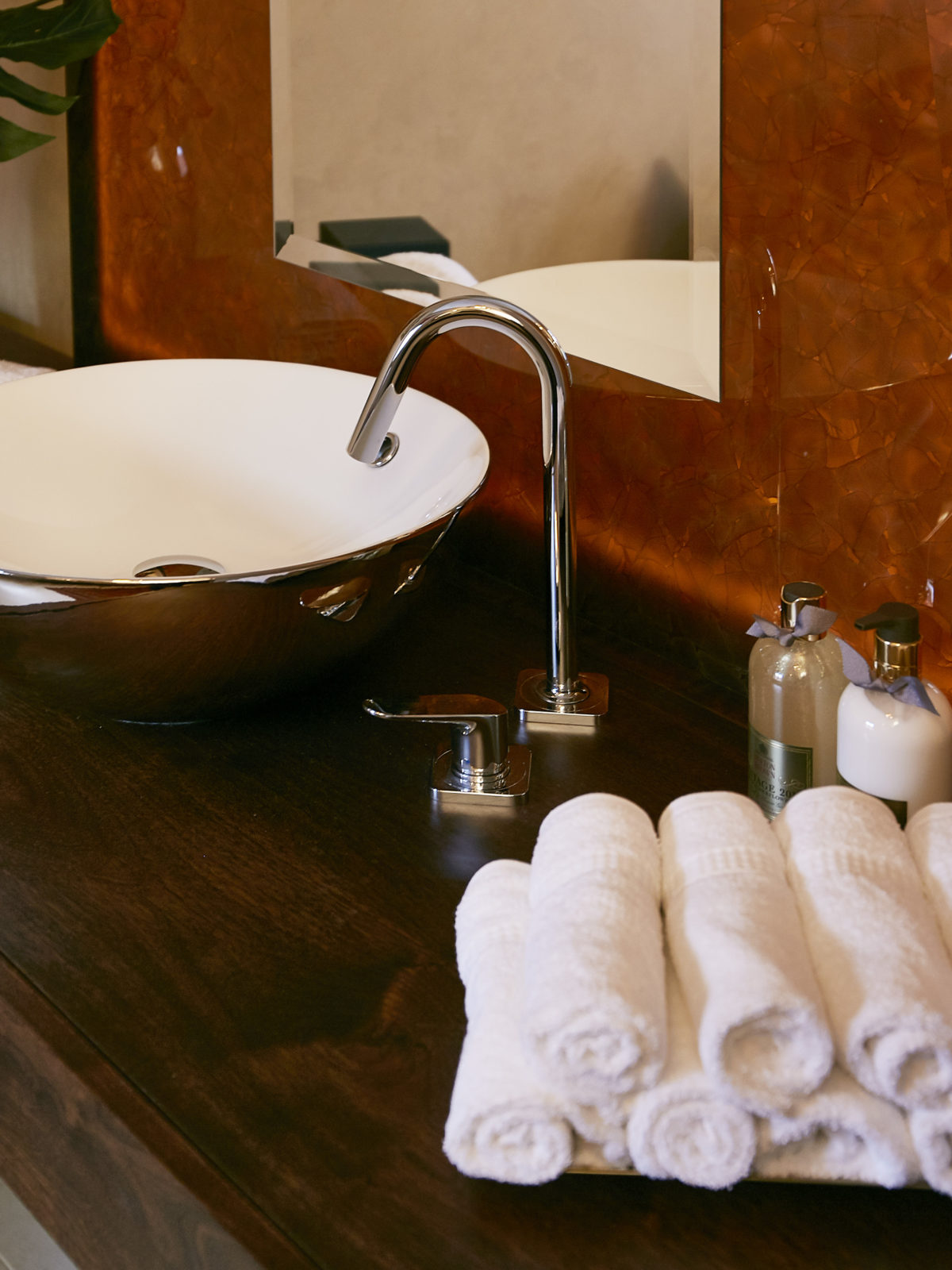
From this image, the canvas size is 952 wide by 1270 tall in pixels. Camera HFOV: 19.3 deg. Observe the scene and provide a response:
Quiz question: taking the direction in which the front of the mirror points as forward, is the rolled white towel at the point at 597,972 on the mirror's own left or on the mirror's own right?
on the mirror's own left

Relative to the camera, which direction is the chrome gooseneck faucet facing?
to the viewer's left

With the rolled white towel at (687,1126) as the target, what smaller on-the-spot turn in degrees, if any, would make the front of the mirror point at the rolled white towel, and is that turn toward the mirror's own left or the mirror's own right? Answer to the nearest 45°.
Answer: approximately 45° to the mirror's own left

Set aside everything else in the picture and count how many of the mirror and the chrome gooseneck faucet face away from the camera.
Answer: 0

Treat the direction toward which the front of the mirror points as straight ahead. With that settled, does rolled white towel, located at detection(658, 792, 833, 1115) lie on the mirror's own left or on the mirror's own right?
on the mirror's own left

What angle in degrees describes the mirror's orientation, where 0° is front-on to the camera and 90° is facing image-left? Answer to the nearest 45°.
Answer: approximately 45°
